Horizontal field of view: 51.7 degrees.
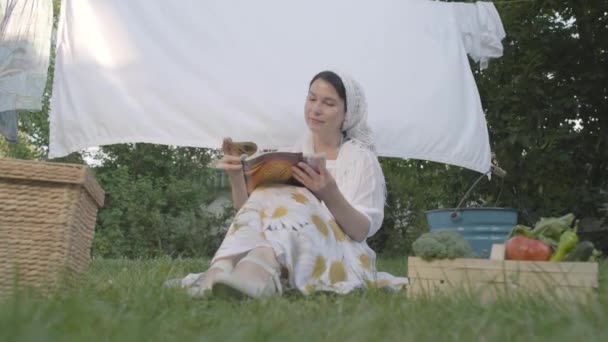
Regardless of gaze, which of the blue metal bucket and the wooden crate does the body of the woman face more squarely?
the wooden crate

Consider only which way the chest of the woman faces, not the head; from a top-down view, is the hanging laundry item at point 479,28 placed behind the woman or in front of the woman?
behind

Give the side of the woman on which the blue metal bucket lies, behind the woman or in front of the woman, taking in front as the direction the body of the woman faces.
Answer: behind

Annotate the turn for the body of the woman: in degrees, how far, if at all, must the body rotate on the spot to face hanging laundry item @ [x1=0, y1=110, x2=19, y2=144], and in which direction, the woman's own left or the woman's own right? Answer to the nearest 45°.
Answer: approximately 90° to the woman's own right

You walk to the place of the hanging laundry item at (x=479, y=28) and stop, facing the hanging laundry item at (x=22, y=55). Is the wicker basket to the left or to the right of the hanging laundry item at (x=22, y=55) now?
left

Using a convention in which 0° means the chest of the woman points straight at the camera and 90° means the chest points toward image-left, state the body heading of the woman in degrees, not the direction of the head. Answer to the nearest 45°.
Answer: approximately 45°
